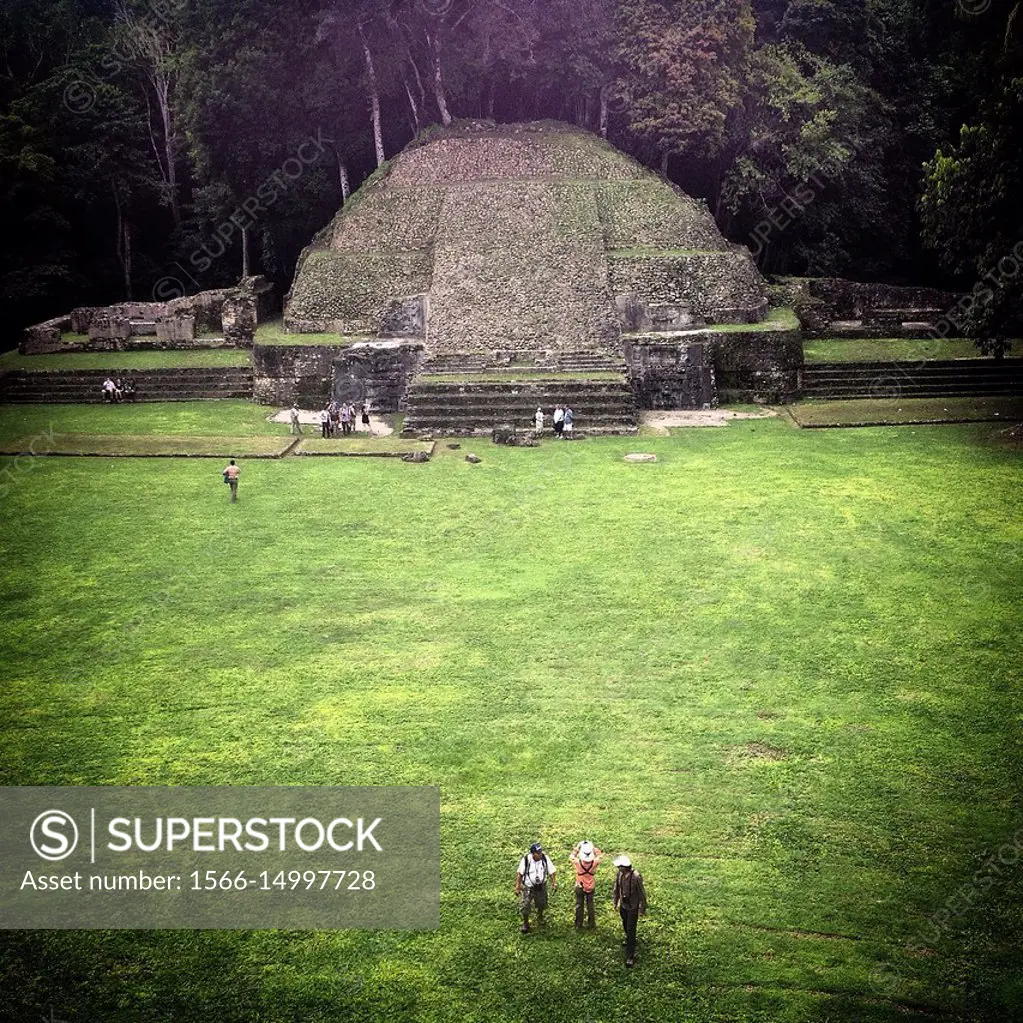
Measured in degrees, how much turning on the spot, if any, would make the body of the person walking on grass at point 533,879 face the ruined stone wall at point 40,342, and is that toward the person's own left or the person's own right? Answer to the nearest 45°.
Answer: approximately 135° to the person's own right

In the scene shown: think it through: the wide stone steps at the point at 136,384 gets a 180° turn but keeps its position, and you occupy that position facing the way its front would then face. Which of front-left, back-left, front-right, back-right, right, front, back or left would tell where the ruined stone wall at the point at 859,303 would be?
right

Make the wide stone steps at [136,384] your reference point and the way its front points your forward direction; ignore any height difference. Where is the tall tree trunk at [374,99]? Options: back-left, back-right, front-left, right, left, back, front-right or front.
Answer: back-left

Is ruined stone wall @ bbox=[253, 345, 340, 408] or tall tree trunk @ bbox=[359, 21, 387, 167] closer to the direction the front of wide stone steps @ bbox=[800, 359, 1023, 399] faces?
the ruined stone wall

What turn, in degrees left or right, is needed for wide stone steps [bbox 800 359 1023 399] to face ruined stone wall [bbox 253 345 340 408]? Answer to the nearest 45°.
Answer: approximately 90° to its right

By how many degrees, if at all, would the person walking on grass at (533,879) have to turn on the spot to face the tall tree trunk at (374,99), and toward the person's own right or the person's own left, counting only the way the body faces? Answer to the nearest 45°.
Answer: approximately 180°

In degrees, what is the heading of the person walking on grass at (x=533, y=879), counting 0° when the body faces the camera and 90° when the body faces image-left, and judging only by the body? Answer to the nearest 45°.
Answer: approximately 0°

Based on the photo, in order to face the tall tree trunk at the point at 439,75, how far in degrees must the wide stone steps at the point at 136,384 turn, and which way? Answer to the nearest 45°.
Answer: approximately 135° to its left

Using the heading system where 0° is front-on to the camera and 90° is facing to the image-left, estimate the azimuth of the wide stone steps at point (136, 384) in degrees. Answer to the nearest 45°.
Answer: approximately 0°

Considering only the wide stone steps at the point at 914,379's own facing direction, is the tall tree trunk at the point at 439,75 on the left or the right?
on its right
